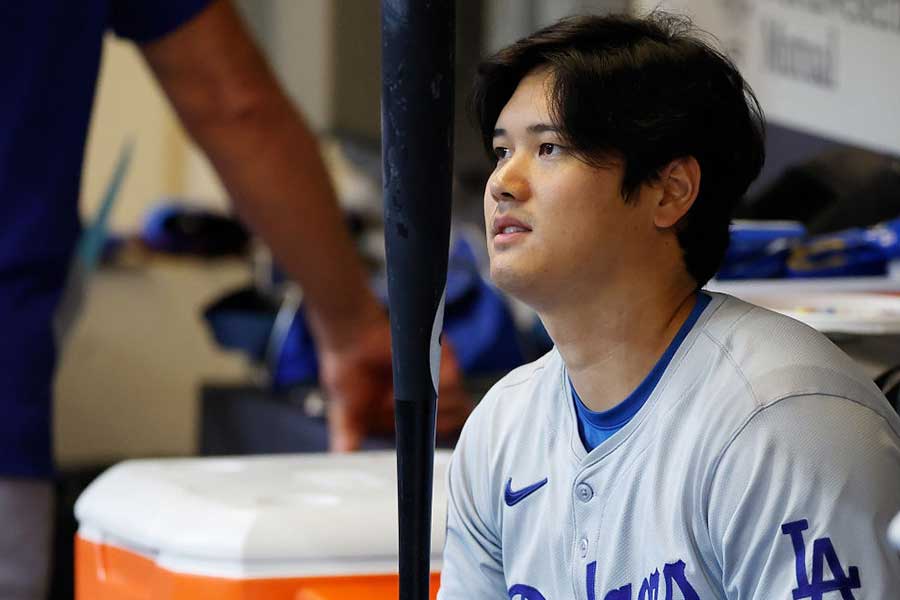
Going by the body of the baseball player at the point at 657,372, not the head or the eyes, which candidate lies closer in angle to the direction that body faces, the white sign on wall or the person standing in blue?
the person standing in blue

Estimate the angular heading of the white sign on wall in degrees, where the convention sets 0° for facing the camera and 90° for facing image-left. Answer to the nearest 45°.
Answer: approximately 45°

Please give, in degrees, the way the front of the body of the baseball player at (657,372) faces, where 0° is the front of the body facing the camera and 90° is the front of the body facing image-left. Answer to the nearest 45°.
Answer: approximately 45°

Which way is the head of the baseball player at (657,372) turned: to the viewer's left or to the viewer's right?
to the viewer's left

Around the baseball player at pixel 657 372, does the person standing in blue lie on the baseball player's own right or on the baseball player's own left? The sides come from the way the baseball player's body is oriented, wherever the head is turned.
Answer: on the baseball player's own right
